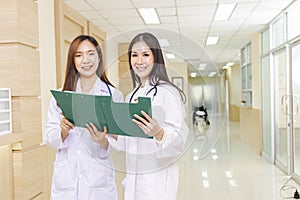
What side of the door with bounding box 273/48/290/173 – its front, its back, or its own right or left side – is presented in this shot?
left

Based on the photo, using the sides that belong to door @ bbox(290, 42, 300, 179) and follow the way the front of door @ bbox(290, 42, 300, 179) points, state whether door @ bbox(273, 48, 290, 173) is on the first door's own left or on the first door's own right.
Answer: on the first door's own right

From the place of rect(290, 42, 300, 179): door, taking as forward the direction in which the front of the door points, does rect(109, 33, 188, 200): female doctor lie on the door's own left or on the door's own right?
on the door's own left

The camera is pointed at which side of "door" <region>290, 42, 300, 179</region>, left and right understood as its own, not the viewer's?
left

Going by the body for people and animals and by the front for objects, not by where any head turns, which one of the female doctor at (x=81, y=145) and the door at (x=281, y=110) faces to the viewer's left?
the door
